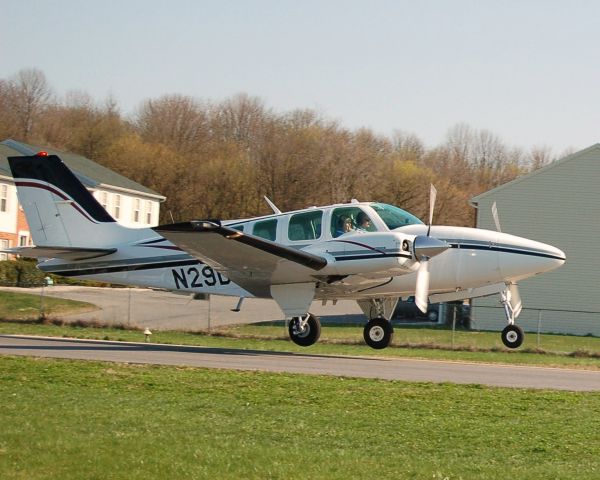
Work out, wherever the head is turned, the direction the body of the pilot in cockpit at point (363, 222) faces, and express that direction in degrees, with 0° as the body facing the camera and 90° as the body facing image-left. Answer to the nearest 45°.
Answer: approximately 270°

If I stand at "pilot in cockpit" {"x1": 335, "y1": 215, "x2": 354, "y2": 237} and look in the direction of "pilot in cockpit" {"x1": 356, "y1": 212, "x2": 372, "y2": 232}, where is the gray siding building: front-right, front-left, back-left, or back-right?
front-left

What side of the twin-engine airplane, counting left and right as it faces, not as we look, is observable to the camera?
right

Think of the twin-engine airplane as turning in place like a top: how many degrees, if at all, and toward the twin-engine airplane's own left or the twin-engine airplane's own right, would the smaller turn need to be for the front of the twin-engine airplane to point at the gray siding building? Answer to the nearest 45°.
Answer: approximately 45° to the twin-engine airplane's own left

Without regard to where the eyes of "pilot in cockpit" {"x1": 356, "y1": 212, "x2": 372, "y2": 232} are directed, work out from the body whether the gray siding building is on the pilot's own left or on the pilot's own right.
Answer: on the pilot's own left
